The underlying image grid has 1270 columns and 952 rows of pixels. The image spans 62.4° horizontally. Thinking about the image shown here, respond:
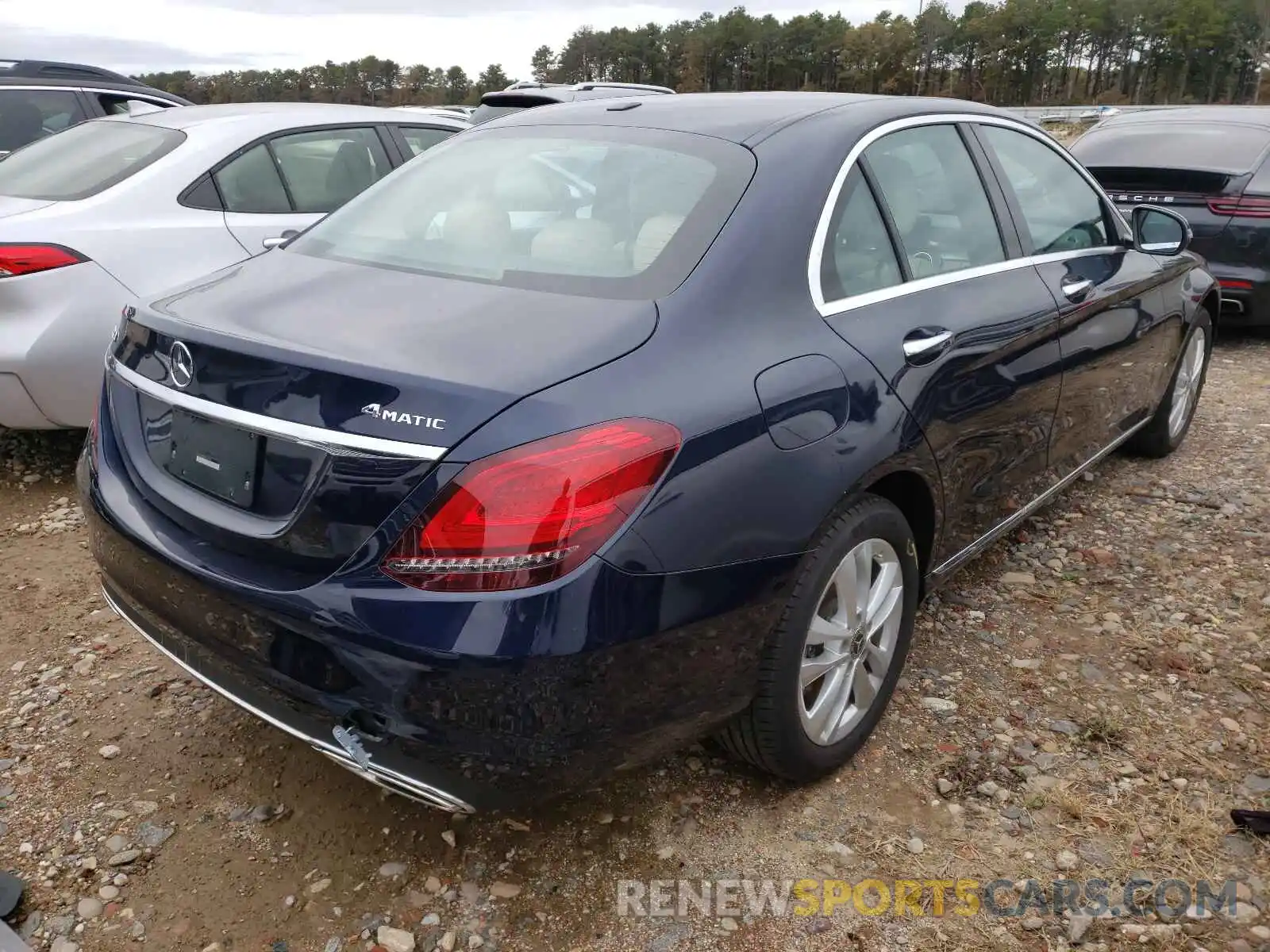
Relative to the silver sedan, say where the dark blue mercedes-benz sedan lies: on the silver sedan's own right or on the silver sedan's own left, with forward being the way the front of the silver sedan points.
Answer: on the silver sedan's own right

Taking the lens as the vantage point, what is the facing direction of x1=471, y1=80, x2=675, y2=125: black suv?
facing away from the viewer and to the right of the viewer

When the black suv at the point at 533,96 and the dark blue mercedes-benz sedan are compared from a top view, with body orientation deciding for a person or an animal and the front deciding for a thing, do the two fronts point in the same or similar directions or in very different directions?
same or similar directions

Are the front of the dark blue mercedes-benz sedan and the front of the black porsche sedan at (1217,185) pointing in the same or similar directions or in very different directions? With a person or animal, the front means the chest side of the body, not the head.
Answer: same or similar directions

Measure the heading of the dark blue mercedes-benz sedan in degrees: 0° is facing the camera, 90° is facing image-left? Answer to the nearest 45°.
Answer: approximately 225°

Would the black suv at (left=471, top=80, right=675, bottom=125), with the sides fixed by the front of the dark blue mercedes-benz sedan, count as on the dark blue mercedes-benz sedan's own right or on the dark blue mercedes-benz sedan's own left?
on the dark blue mercedes-benz sedan's own left

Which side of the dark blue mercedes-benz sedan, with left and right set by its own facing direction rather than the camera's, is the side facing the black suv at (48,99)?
left

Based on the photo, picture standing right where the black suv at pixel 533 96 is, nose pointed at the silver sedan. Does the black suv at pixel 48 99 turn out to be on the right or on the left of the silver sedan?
right

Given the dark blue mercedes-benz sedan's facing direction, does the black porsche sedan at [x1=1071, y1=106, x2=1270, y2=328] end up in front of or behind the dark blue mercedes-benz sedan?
in front

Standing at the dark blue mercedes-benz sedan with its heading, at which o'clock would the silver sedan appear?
The silver sedan is roughly at 9 o'clock from the dark blue mercedes-benz sedan.

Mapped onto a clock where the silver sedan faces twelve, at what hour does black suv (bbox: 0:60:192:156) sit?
The black suv is roughly at 10 o'clock from the silver sedan.

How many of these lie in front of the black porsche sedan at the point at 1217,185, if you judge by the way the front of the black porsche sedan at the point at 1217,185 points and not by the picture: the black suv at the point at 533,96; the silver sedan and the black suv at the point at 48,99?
0

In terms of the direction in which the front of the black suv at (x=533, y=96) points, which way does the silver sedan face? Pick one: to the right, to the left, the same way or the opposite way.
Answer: the same way

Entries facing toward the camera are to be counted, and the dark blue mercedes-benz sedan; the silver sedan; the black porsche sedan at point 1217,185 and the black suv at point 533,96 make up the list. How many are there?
0

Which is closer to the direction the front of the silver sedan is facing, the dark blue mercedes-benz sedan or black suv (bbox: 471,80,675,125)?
the black suv

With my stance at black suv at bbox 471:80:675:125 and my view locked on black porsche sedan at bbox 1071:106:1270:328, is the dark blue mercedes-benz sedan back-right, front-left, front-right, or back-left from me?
front-right
